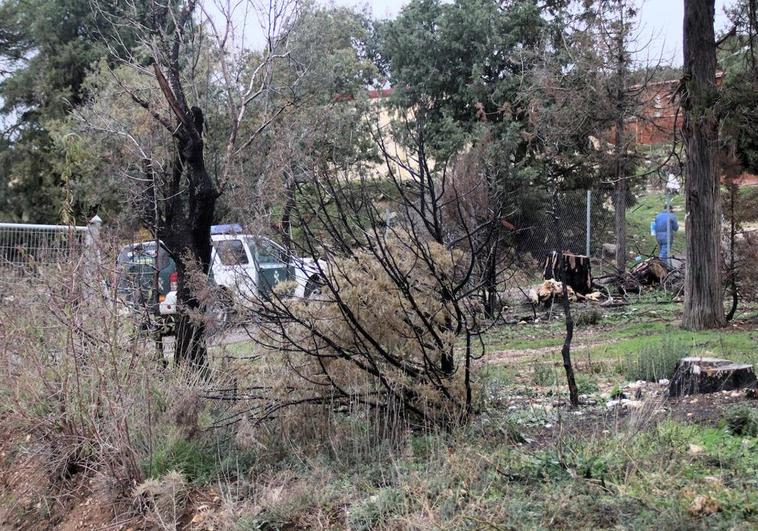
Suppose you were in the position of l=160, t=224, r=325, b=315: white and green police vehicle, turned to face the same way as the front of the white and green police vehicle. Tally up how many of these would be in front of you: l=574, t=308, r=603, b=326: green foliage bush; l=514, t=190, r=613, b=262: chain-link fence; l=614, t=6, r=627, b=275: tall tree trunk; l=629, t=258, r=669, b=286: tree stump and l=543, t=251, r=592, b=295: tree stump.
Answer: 5

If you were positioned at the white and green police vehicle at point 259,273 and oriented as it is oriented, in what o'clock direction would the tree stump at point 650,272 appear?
The tree stump is roughly at 12 o'clock from the white and green police vehicle.

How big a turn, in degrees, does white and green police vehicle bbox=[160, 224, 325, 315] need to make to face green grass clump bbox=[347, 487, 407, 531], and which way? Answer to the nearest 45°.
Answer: approximately 135° to its right

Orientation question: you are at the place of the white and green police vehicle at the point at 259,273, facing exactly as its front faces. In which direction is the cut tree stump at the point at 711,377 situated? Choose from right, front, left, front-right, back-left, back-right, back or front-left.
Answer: front-right

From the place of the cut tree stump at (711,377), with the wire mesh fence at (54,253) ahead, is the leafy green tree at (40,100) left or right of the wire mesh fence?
right

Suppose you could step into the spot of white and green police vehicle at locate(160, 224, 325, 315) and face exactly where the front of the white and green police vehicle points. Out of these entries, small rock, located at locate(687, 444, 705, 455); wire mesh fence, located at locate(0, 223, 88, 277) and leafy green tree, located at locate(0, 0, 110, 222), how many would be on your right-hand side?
1

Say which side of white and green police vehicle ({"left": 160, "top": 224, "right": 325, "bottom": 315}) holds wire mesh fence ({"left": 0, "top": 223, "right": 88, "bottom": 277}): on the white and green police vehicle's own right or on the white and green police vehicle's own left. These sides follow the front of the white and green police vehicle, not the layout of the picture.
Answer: on the white and green police vehicle's own left

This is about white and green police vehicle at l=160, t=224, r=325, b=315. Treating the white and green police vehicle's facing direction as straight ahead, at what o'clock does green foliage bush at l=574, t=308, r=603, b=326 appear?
The green foliage bush is roughly at 12 o'clock from the white and green police vehicle.

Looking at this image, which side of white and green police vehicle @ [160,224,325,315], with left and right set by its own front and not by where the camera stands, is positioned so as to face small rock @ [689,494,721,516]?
right

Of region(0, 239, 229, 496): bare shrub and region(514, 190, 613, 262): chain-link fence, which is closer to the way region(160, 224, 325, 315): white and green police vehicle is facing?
the chain-link fence

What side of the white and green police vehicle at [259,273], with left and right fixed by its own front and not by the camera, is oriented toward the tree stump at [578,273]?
front

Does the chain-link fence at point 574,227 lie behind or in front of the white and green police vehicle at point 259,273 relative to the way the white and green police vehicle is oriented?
in front

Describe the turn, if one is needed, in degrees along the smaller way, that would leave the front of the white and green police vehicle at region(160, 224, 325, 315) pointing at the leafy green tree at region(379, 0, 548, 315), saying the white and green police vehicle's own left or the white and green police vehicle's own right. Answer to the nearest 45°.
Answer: approximately 45° to the white and green police vehicle's own left

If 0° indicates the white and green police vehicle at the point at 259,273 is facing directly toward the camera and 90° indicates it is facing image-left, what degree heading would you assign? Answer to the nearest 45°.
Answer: approximately 225°
